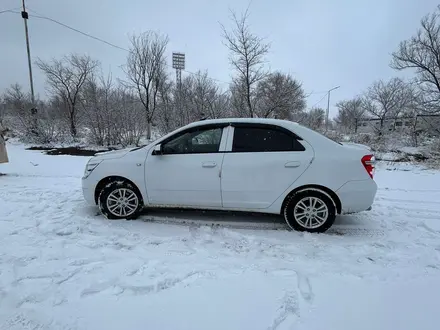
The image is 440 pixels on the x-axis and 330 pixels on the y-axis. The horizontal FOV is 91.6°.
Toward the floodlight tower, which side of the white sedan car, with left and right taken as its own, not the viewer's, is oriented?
right

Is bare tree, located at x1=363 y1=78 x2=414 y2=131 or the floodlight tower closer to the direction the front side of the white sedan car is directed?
the floodlight tower

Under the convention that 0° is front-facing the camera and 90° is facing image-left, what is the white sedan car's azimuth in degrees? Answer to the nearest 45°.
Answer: approximately 90°

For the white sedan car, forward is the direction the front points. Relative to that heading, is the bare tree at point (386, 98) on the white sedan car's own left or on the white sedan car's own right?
on the white sedan car's own right

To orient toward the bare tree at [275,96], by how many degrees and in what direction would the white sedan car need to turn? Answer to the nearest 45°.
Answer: approximately 90° to its right
